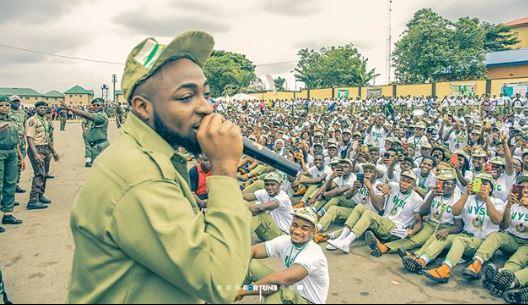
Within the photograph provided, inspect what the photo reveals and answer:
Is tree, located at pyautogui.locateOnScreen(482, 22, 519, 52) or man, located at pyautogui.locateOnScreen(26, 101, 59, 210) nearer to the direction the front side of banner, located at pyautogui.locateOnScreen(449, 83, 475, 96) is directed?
the man

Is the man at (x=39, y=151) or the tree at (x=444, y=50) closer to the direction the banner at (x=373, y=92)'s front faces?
the man

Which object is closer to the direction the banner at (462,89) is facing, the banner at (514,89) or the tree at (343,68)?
the banner

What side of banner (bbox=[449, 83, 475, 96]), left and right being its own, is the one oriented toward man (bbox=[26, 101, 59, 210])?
front

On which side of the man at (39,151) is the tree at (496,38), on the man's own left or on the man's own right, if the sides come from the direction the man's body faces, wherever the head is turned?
on the man's own left

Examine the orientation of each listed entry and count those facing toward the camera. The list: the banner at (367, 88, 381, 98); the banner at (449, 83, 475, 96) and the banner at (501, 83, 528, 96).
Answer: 3

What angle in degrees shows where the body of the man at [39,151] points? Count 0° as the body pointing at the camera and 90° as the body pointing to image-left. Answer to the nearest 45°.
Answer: approximately 315°

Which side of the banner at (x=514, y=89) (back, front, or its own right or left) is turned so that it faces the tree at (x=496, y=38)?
back

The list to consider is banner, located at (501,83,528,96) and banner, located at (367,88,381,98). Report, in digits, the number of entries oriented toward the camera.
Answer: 2

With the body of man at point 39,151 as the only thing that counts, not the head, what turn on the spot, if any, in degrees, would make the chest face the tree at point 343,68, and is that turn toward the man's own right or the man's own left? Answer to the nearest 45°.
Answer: approximately 90° to the man's own left

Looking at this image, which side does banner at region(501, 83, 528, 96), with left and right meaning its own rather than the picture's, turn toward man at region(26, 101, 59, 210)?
front

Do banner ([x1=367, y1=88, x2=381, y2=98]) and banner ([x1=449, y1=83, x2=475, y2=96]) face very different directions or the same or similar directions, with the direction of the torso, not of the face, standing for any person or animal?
same or similar directions

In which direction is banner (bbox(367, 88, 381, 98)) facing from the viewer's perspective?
toward the camera
